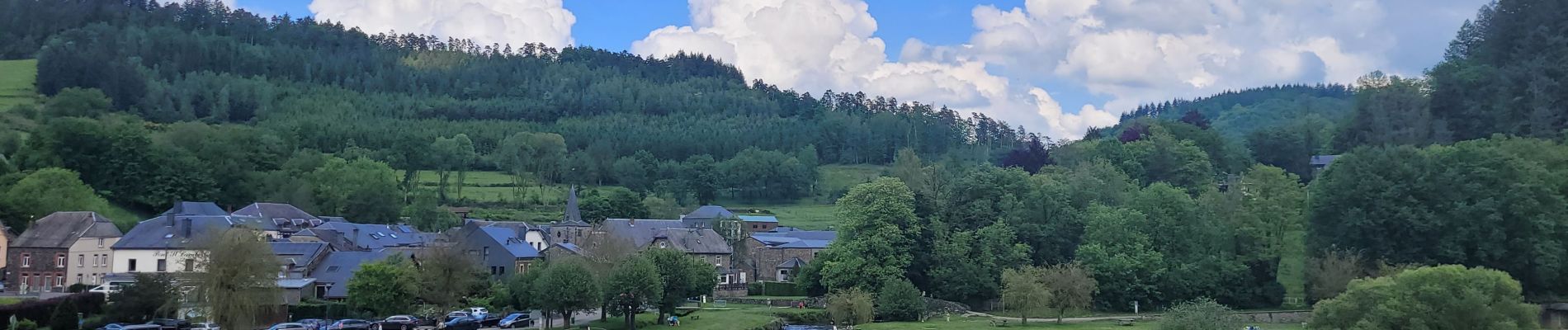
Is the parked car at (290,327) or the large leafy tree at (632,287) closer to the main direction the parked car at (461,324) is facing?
the parked car

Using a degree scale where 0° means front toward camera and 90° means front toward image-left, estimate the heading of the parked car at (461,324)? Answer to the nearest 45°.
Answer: approximately 45°

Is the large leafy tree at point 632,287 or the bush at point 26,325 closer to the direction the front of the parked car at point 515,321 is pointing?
the bush

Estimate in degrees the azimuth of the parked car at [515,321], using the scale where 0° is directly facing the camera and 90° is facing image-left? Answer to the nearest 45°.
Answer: approximately 45°

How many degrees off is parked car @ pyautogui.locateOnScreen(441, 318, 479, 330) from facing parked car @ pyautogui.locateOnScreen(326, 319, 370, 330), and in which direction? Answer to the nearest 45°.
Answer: approximately 45° to its right

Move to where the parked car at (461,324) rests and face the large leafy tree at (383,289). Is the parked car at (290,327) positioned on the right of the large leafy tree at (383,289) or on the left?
left

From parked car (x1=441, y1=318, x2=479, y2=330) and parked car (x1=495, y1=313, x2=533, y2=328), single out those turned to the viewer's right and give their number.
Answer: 0
